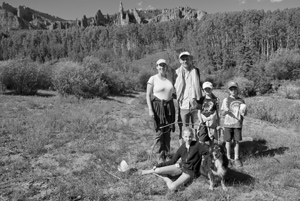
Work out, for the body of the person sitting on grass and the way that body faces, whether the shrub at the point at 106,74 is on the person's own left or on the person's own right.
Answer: on the person's own right

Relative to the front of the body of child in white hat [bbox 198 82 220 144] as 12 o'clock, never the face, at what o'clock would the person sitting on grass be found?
The person sitting on grass is roughly at 1 o'clock from the child in white hat.

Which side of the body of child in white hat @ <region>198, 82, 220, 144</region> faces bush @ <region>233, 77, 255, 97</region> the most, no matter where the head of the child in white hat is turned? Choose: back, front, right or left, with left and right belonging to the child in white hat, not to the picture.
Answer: back

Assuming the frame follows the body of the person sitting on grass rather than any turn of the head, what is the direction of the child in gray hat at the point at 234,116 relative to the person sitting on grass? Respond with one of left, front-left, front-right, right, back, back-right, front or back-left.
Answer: back

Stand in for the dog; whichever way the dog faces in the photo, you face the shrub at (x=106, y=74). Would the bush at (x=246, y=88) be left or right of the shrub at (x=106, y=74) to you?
right

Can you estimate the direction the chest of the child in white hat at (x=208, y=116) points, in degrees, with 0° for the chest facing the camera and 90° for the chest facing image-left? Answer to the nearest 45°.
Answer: approximately 0°

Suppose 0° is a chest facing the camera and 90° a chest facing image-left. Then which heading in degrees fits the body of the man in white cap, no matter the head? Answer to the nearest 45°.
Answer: approximately 0°

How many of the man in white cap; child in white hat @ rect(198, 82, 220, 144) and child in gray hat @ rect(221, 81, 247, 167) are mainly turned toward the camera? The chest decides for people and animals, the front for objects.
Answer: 3

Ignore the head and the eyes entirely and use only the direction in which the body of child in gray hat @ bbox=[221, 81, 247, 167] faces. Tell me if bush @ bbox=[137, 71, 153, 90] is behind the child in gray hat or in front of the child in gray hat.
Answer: behind
